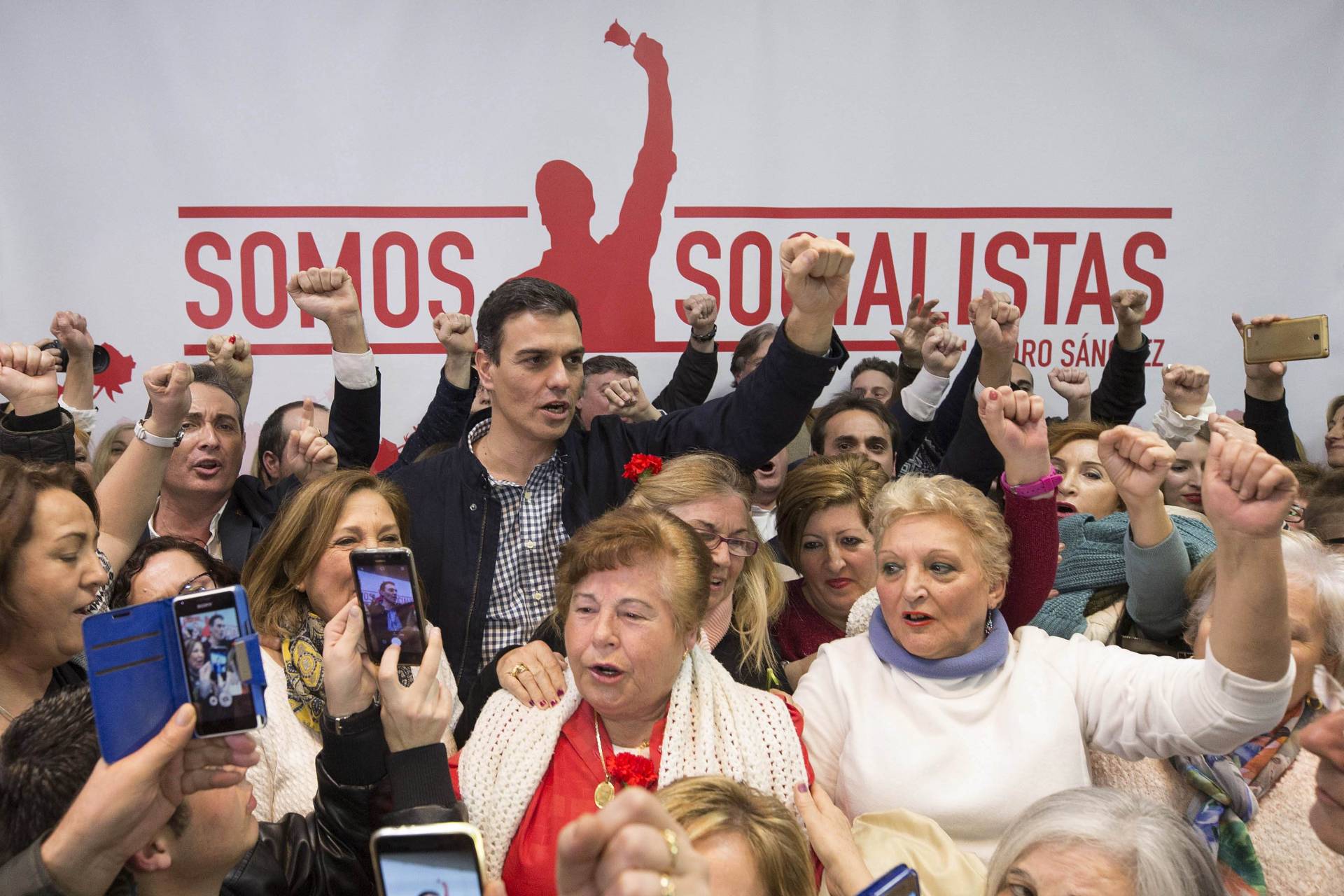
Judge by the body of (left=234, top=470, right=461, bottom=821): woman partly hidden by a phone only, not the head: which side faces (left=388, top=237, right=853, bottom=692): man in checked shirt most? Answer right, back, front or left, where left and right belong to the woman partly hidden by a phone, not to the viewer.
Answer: left

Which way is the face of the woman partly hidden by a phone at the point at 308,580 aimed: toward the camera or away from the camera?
toward the camera

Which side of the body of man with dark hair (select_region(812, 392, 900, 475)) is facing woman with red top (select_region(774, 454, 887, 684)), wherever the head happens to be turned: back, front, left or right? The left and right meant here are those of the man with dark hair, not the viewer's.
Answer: front

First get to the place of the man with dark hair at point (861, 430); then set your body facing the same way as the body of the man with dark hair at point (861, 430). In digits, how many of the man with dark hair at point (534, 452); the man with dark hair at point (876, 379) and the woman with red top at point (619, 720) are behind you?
1

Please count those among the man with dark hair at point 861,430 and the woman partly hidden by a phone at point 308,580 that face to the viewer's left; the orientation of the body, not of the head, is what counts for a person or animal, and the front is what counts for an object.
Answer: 0

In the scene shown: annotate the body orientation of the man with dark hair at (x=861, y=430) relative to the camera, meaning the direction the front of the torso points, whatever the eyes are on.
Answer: toward the camera

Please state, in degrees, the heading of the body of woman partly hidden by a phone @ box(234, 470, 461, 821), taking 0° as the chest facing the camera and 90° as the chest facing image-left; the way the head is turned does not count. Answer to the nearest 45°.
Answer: approximately 315°

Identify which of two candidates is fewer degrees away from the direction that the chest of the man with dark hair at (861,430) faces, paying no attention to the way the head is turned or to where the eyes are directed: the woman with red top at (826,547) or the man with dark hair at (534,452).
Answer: the woman with red top

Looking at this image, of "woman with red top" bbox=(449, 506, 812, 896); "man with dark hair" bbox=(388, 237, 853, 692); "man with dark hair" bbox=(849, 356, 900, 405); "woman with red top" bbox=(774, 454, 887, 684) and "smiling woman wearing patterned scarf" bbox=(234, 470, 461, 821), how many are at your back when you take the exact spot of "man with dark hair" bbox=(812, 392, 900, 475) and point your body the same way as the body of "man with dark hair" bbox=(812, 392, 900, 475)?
1

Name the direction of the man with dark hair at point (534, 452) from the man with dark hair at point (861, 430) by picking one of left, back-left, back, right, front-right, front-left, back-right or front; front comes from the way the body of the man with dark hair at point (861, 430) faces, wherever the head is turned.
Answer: front-right

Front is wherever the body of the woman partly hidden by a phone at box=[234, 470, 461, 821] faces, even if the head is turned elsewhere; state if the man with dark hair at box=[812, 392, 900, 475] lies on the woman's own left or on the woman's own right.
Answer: on the woman's own left

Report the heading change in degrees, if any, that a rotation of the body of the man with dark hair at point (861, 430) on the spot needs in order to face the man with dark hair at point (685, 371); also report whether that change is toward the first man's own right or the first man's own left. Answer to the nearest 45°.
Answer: approximately 135° to the first man's own right

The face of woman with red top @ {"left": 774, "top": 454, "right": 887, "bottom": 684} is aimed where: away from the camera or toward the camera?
toward the camera
